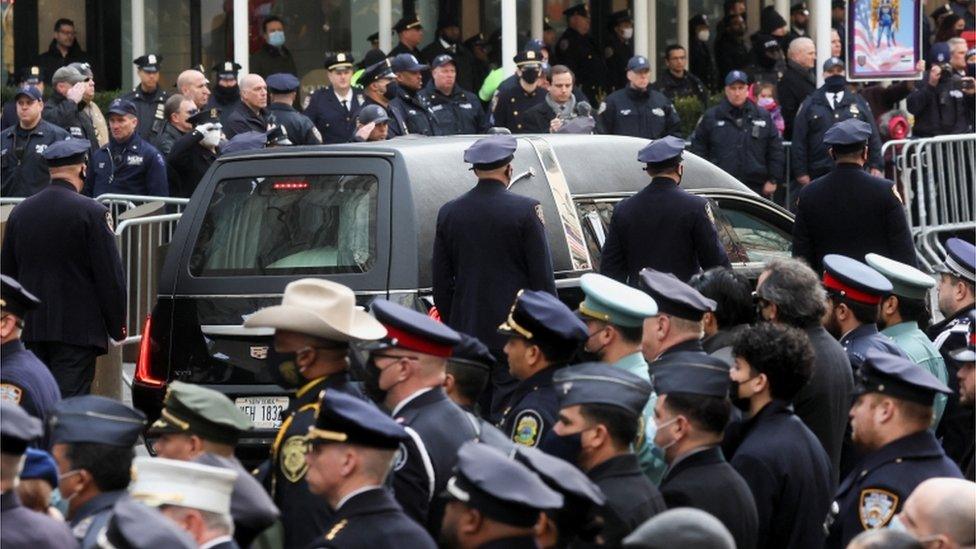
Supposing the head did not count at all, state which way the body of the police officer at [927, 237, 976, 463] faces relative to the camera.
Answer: to the viewer's left

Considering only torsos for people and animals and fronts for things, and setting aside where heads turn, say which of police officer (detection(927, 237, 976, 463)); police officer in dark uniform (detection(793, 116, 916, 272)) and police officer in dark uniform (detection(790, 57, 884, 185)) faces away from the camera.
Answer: police officer in dark uniform (detection(793, 116, 916, 272))

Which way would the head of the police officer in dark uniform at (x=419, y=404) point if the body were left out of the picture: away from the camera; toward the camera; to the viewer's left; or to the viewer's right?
to the viewer's left

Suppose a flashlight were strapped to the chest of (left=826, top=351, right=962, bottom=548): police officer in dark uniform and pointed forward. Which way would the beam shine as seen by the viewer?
to the viewer's left

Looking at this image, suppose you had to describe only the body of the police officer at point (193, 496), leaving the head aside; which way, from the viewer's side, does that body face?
to the viewer's left

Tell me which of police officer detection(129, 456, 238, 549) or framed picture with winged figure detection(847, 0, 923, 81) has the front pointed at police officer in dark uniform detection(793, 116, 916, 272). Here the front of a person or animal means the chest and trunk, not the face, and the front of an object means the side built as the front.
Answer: the framed picture with winged figure

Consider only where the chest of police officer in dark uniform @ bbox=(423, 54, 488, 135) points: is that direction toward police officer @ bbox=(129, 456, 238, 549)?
yes

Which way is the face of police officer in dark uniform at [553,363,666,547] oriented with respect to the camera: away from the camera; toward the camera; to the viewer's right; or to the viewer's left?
to the viewer's left

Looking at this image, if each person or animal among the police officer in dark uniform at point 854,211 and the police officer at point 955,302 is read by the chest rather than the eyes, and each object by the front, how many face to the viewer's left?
1
